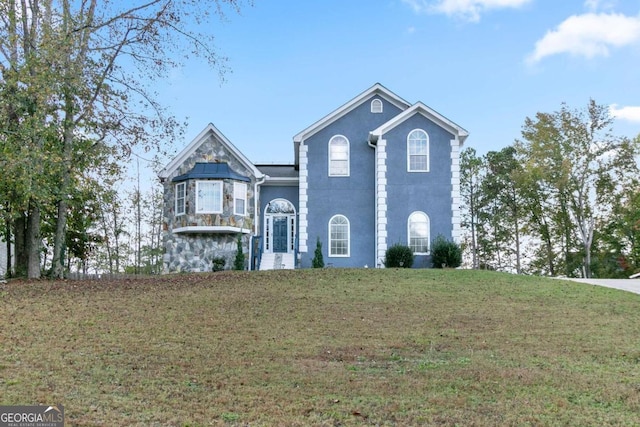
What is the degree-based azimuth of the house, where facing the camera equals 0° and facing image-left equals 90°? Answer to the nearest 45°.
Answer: approximately 0°

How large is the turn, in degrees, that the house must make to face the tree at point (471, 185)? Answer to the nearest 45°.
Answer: approximately 135° to its left

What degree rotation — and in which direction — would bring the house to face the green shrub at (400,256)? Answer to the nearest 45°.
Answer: approximately 45° to its left

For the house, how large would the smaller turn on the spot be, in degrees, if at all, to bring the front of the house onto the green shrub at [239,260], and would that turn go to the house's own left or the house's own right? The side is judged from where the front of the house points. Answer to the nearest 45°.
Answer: approximately 90° to the house's own right

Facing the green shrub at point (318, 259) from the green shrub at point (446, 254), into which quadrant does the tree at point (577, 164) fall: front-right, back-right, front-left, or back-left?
back-right

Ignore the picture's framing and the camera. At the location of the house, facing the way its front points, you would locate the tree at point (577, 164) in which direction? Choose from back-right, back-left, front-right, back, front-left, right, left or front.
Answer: back-left

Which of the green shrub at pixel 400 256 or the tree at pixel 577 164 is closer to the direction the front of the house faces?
the green shrub

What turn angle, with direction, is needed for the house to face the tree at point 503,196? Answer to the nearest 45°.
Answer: approximately 135° to its left
